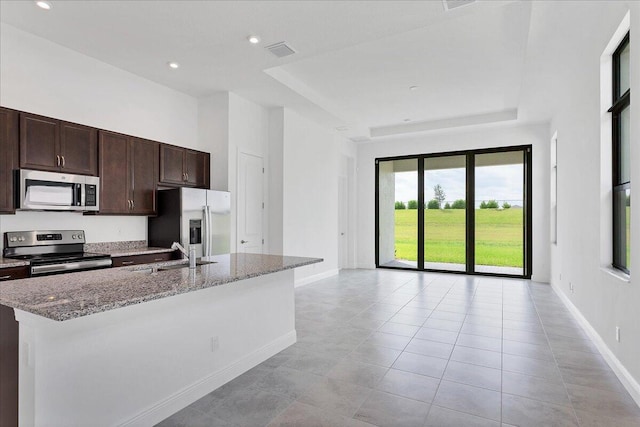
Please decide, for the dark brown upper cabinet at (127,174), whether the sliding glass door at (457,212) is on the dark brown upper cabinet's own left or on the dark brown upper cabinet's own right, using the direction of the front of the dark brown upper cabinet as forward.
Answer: on the dark brown upper cabinet's own left

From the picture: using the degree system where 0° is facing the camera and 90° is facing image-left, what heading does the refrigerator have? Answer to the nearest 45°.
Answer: approximately 315°

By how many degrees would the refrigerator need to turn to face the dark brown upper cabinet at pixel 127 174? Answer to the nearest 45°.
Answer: approximately 135° to its right

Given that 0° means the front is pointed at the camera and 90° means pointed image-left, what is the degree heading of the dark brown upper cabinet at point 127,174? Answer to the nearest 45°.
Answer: approximately 315°

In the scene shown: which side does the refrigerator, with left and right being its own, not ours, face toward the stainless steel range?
right

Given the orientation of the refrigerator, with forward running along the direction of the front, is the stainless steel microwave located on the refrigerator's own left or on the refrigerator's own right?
on the refrigerator's own right

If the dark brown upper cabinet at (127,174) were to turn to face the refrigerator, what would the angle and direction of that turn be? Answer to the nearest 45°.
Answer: approximately 45° to its left

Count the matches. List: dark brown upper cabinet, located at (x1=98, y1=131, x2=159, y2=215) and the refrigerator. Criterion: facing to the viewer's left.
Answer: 0
